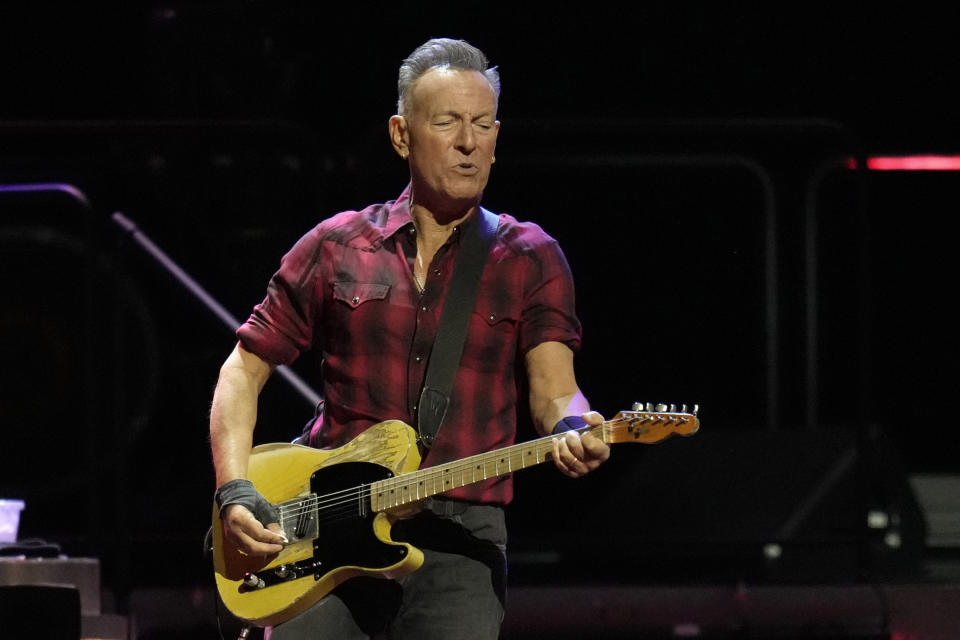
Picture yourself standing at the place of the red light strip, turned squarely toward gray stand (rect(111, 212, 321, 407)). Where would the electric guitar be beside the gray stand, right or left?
left

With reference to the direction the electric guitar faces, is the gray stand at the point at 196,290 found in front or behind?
behind

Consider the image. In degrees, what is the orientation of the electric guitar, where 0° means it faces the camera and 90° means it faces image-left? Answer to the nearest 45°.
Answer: approximately 0°

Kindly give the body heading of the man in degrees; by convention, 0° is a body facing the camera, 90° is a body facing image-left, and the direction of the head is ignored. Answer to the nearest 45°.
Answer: approximately 0°
